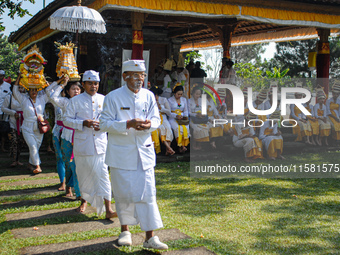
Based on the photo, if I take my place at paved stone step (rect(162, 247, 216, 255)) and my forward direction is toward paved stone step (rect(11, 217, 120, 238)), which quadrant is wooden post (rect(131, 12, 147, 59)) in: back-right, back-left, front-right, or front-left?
front-right

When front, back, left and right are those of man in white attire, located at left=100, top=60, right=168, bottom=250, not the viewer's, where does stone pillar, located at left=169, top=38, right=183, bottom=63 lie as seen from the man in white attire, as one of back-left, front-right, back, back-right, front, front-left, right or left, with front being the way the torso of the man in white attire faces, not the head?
back-left

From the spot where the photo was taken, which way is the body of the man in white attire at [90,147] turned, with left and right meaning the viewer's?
facing the viewer and to the right of the viewer

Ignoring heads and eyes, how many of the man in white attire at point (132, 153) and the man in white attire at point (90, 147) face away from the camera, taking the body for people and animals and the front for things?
0

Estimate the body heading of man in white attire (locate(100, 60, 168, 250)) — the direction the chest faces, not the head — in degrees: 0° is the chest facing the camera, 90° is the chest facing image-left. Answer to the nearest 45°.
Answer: approximately 315°

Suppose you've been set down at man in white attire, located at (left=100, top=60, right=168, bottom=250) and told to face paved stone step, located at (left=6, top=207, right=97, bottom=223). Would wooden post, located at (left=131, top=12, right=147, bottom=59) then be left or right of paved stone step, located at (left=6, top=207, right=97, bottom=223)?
right

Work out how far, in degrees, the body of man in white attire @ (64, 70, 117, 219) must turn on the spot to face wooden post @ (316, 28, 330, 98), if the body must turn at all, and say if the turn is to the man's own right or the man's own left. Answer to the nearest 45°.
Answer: approximately 90° to the man's own left

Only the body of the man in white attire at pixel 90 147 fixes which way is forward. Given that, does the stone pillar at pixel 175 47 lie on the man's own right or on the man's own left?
on the man's own left
